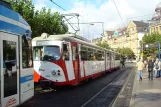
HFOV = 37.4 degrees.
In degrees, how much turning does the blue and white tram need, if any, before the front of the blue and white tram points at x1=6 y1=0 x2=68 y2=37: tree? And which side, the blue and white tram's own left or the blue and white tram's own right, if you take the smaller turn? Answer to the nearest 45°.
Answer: approximately 45° to the blue and white tram's own left

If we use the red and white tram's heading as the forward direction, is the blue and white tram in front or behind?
in front

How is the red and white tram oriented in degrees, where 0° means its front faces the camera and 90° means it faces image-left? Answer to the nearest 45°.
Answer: approximately 45°

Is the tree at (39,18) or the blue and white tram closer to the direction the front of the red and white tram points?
the blue and white tram

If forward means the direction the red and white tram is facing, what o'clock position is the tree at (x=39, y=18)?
The tree is roughly at 4 o'clock from the red and white tram.

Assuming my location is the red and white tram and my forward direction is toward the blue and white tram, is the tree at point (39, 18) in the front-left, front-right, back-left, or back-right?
back-right

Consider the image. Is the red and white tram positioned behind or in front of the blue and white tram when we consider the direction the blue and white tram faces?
in front

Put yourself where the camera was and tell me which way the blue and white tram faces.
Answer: facing away from the viewer and to the right of the viewer
